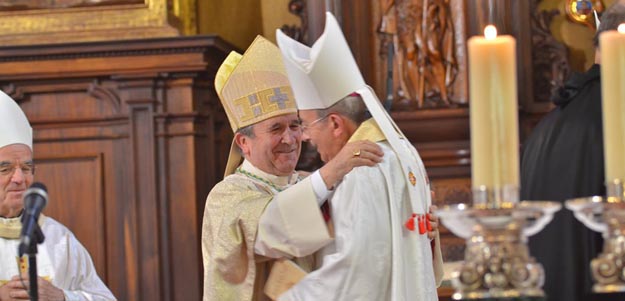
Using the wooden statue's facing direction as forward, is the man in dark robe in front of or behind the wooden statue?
in front

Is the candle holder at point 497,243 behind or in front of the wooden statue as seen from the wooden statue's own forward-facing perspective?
in front

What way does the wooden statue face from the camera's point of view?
toward the camera
